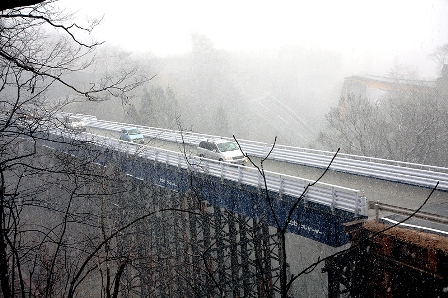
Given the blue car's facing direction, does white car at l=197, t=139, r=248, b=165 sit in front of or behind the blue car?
in front

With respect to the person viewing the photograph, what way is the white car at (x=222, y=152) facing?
facing the viewer and to the right of the viewer

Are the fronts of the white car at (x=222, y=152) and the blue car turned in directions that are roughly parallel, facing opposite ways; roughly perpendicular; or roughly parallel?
roughly parallel

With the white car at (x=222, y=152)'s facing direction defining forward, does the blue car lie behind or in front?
behind

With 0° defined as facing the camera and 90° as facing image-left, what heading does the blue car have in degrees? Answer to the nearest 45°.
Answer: approximately 315°

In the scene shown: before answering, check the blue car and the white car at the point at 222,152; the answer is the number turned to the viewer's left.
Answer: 0
